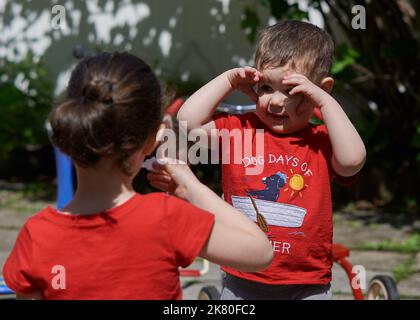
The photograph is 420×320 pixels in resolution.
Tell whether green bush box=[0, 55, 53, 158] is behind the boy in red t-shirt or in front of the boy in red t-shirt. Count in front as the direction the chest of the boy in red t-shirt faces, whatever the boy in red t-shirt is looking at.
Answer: behind

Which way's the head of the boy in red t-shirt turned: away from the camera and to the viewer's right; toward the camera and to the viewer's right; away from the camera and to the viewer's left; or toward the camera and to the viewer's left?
toward the camera and to the viewer's left

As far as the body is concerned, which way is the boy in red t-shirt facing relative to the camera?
toward the camera
